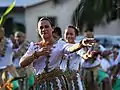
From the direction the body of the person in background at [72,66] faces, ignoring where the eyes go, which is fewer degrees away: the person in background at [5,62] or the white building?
the person in background

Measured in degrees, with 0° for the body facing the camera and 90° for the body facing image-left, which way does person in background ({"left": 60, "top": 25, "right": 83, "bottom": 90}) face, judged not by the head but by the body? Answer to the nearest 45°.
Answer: approximately 45°

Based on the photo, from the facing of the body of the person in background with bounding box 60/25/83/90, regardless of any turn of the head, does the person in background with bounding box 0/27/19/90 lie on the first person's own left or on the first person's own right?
on the first person's own right
